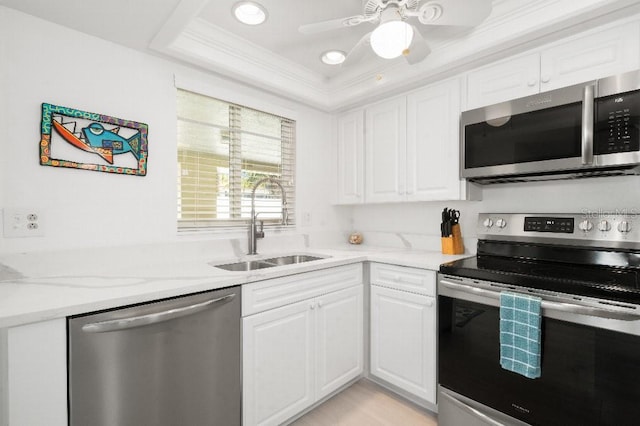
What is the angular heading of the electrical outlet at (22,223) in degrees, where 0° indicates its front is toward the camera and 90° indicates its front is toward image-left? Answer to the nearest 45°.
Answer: approximately 0°

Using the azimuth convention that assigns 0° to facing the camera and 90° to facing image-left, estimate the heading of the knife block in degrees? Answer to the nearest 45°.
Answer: approximately 45°

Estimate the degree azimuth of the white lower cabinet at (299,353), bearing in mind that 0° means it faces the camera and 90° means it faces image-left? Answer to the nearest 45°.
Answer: approximately 315°

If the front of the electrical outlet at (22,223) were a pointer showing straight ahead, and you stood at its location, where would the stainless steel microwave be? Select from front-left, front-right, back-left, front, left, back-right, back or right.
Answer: front-left

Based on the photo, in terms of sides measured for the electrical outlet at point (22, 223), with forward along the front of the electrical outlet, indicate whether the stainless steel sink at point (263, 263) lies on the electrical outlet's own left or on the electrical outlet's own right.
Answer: on the electrical outlet's own left

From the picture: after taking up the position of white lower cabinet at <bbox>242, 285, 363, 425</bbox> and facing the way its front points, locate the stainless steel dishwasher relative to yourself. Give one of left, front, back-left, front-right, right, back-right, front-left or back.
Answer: right

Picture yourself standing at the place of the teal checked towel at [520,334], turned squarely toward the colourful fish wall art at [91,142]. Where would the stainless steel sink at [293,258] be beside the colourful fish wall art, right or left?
right
